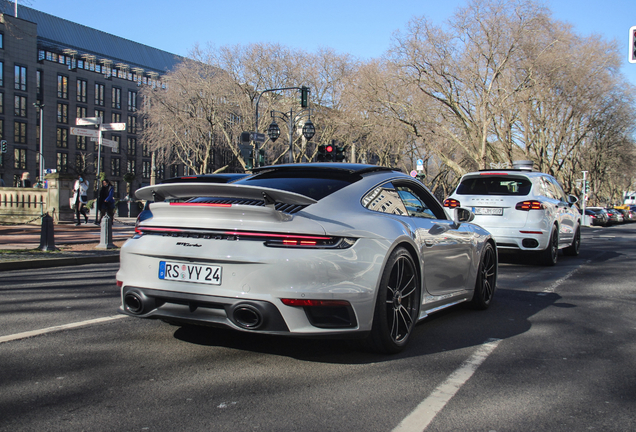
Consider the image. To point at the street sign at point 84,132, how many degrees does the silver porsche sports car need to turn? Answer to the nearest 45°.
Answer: approximately 90° to its left

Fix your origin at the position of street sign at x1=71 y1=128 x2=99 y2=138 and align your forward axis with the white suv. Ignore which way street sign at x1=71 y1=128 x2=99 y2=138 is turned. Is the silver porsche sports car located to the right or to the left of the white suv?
right

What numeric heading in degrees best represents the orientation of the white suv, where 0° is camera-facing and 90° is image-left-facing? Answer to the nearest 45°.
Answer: approximately 225°

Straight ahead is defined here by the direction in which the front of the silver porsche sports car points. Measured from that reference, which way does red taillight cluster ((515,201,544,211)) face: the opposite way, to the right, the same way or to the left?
the opposite way

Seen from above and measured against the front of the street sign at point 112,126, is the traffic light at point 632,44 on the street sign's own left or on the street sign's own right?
on the street sign's own left

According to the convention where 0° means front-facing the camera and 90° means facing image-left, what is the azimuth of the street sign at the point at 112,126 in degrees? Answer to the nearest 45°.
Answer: approximately 0°

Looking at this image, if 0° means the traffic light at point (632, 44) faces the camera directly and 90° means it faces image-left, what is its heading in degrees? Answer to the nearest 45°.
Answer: approximately 0°

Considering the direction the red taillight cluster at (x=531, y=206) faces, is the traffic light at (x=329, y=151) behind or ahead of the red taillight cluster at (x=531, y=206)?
behind
